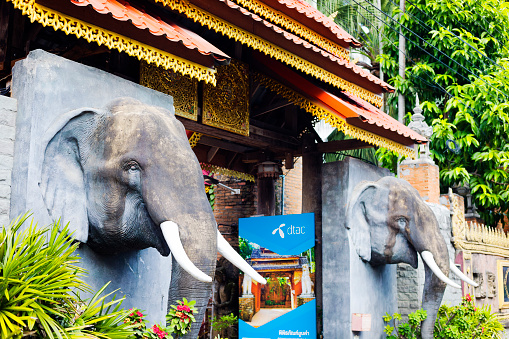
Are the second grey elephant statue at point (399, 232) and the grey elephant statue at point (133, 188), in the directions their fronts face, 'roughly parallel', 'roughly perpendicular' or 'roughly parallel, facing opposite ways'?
roughly parallel

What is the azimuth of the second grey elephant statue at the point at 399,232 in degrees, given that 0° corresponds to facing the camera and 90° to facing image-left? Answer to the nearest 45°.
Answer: approximately 315°

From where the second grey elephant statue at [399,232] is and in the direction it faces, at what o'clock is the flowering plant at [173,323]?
The flowering plant is roughly at 2 o'clock from the second grey elephant statue.

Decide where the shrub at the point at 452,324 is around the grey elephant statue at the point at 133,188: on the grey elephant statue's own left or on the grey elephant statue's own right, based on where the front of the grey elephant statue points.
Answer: on the grey elephant statue's own left

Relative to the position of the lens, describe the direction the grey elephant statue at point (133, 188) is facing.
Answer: facing the viewer and to the right of the viewer

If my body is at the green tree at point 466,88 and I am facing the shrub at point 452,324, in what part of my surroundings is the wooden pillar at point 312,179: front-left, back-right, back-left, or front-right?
front-right

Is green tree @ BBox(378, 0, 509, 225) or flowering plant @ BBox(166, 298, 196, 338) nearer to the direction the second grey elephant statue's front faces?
the flowering plant

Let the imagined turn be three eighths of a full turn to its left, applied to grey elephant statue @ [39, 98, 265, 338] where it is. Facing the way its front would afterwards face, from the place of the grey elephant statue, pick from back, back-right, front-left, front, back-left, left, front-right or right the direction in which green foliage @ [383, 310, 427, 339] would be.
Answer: front-right

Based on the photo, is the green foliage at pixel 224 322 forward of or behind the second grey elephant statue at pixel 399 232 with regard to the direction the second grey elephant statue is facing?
behind

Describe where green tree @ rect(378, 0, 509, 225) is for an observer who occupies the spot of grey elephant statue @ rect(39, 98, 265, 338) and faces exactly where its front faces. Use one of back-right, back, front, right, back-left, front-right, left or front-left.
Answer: left

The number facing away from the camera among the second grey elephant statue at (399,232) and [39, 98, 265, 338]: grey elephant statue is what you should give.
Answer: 0
